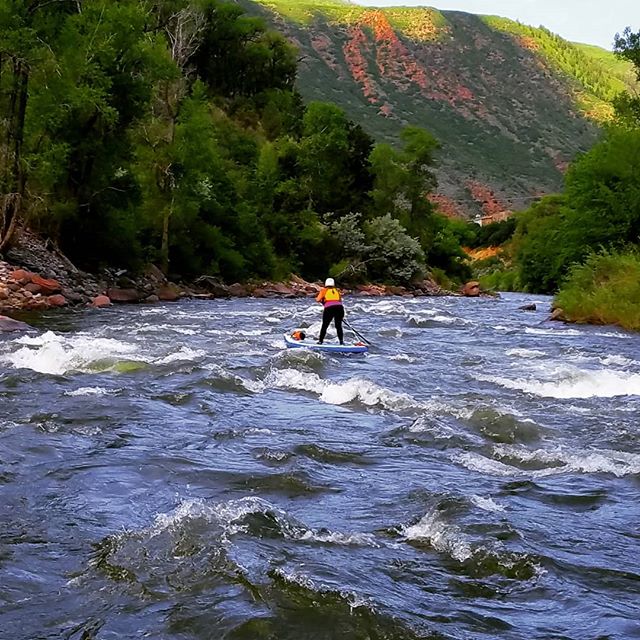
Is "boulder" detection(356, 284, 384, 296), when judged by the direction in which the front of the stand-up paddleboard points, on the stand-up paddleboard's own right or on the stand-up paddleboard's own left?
on the stand-up paddleboard's own right

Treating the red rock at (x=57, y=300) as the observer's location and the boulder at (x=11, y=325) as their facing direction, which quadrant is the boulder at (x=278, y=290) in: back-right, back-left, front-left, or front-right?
back-left
